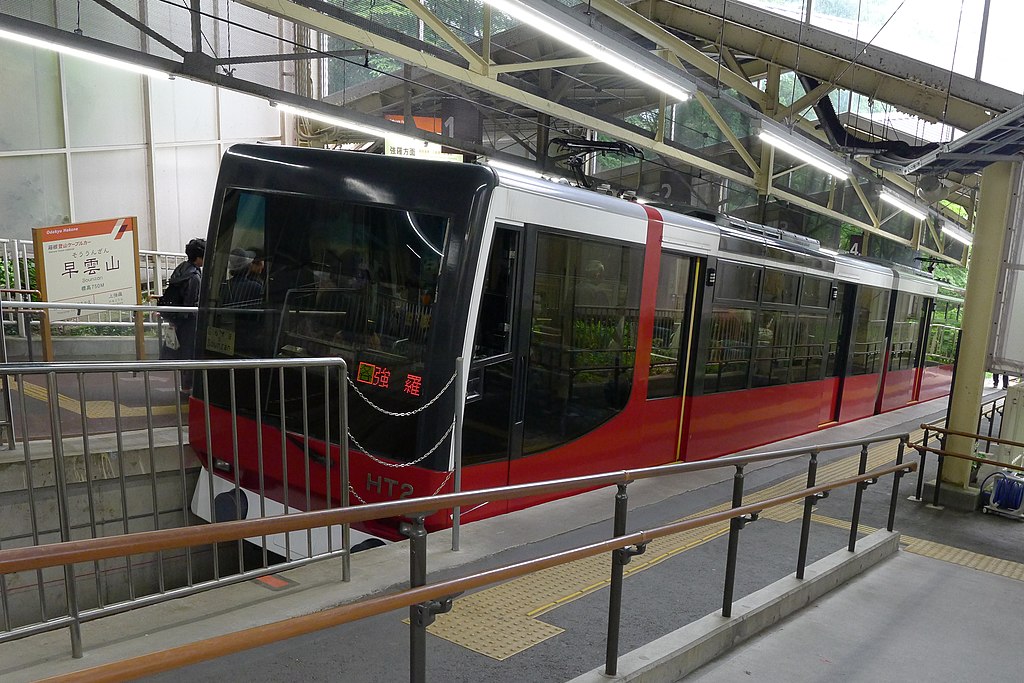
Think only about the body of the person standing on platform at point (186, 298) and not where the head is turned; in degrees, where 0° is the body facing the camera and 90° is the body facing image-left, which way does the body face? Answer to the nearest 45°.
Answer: approximately 270°

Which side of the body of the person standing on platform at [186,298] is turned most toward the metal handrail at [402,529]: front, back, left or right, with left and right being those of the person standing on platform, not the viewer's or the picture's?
right

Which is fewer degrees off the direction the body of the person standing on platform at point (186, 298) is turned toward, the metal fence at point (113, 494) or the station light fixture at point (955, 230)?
the station light fixture

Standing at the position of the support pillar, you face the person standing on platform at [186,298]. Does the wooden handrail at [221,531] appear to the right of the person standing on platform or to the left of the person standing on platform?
left

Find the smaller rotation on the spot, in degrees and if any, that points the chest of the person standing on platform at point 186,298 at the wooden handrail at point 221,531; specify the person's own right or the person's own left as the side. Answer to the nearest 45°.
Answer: approximately 90° to the person's own right

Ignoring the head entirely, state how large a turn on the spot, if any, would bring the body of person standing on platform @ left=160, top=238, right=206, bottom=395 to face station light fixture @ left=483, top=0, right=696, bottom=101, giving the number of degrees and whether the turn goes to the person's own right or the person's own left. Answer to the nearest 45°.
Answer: approximately 45° to the person's own right

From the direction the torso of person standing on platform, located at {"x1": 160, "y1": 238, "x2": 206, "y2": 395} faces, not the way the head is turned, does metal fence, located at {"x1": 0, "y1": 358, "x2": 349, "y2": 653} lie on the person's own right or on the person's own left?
on the person's own right

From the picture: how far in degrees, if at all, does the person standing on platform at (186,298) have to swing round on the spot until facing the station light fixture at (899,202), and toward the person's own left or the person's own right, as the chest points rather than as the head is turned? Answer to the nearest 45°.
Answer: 0° — they already face it
